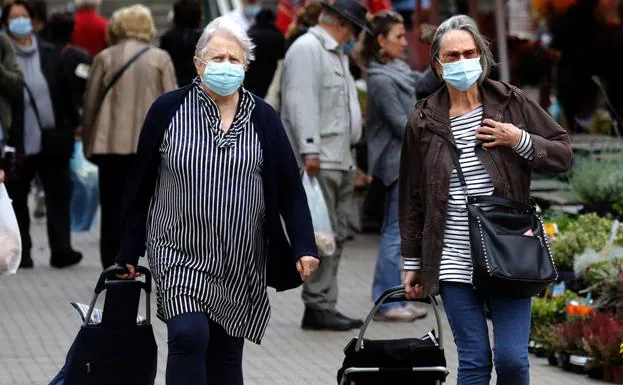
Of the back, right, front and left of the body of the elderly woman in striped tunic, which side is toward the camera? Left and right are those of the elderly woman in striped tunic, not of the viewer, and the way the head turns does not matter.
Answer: front

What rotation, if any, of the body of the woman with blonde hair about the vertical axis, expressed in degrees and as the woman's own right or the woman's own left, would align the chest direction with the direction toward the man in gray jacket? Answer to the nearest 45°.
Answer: approximately 135° to the woman's own right

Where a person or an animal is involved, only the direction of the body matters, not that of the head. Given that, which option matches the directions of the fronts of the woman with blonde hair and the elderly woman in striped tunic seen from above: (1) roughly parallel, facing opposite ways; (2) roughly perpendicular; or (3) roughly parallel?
roughly parallel, facing opposite ways

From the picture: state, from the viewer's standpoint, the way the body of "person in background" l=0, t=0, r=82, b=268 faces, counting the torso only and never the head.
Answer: toward the camera

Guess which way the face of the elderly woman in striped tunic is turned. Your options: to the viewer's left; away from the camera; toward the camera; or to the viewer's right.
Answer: toward the camera

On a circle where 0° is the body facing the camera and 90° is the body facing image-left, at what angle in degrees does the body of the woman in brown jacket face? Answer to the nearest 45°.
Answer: approximately 0°

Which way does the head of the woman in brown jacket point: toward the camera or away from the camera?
toward the camera

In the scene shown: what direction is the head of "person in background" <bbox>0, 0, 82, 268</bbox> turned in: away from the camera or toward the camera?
toward the camera
